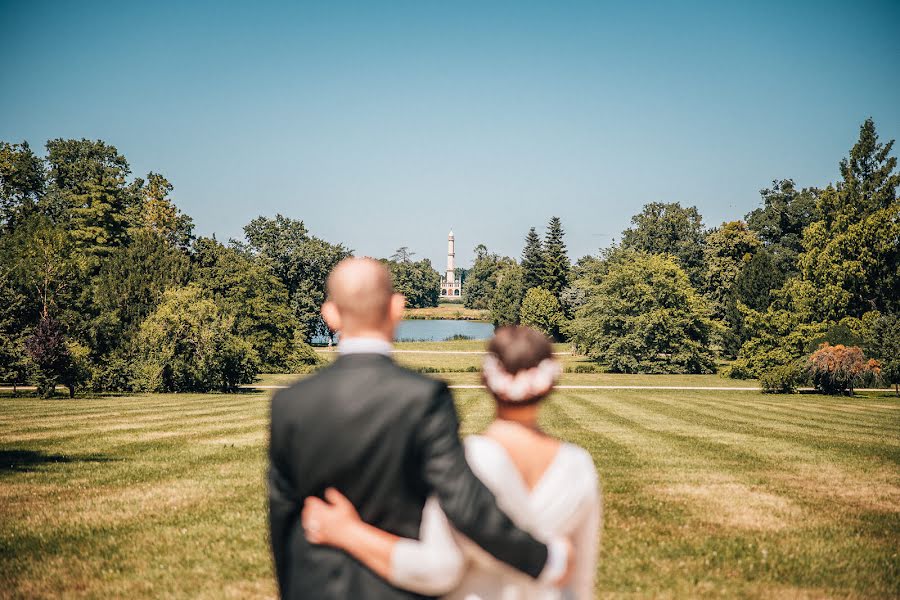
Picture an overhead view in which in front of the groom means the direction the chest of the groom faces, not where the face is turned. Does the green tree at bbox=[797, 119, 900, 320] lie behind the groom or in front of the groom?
in front

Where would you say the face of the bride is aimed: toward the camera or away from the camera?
away from the camera

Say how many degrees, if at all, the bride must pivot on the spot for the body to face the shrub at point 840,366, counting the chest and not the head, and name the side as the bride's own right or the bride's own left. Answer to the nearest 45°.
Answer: approximately 45° to the bride's own right

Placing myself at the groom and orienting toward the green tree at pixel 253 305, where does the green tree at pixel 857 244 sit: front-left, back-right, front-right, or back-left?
front-right

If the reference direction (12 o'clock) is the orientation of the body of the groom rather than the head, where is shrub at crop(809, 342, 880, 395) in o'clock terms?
The shrub is roughly at 1 o'clock from the groom.

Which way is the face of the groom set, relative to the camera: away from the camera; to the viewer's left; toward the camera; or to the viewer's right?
away from the camera

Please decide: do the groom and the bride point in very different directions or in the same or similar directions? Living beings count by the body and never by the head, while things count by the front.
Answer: same or similar directions

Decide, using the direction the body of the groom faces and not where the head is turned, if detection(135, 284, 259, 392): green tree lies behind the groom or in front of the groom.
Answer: in front

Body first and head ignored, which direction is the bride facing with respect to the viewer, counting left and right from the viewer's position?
facing away from the viewer

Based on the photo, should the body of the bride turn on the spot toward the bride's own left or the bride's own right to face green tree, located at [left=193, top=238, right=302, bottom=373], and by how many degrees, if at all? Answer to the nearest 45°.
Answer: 0° — they already face it

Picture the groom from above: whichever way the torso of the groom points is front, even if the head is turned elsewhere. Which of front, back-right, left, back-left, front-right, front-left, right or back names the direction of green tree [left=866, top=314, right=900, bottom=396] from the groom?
front-right

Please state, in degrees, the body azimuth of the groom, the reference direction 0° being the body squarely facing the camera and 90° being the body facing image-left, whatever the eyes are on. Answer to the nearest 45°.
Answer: approximately 180°

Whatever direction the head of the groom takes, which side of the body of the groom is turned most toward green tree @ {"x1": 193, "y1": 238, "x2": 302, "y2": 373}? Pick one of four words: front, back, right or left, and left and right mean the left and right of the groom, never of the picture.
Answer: front

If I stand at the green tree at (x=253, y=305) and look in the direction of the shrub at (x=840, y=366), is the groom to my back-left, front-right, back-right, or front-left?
front-right
